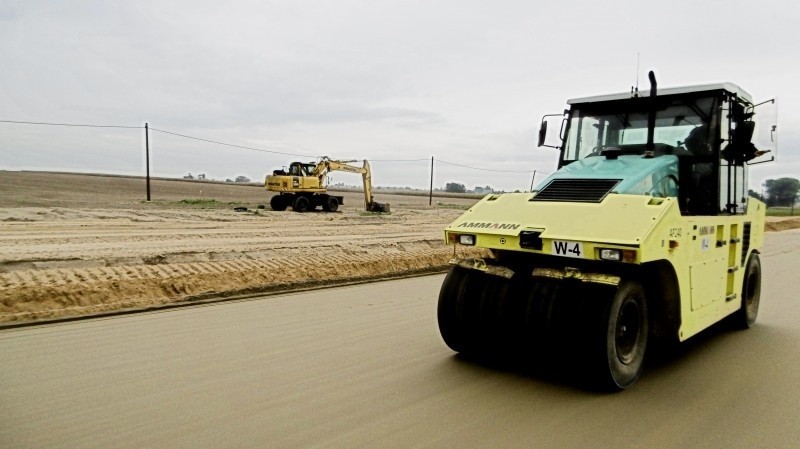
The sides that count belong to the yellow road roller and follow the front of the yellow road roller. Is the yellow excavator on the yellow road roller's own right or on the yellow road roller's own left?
on the yellow road roller's own right

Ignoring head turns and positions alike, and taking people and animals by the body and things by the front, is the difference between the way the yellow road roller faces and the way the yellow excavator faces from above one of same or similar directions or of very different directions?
very different directions

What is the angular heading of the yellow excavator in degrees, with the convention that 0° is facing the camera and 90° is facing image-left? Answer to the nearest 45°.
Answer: approximately 270°

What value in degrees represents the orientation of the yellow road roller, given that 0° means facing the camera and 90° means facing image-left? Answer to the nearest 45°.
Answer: approximately 45°

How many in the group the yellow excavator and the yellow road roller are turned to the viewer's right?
1

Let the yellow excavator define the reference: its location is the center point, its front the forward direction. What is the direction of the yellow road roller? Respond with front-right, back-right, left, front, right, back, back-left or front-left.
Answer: right

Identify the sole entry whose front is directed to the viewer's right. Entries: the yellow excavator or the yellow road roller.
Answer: the yellow excavator
